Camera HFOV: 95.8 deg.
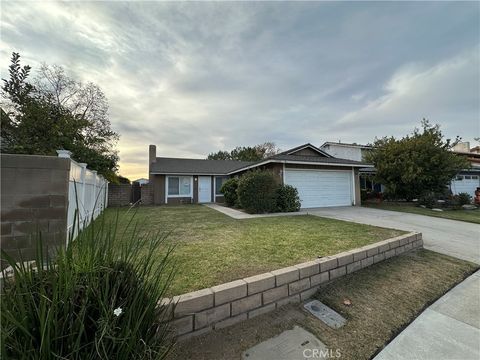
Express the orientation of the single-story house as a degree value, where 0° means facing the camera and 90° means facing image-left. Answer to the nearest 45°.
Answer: approximately 0°

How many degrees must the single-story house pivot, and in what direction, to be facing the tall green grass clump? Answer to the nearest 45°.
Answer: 0° — it already faces it

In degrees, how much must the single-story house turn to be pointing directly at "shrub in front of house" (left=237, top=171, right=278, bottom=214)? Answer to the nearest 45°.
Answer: approximately 45° to its right

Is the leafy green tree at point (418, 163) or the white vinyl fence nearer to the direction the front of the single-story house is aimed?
the white vinyl fence

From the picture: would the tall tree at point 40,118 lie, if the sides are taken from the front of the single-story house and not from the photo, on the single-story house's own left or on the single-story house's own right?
on the single-story house's own right

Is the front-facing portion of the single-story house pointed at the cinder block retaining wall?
yes

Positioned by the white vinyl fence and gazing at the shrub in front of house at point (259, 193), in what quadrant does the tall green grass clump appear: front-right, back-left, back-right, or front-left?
back-right

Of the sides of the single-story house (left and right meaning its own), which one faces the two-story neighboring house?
left

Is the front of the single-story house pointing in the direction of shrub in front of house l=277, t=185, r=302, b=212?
yes

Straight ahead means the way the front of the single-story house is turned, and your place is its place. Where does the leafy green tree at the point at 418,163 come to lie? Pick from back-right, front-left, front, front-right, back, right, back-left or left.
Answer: left

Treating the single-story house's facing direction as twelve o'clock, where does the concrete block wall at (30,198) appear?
The concrete block wall is roughly at 1 o'clock from the single-story house.

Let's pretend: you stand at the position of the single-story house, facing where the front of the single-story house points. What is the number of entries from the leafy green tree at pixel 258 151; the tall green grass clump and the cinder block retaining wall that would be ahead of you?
2

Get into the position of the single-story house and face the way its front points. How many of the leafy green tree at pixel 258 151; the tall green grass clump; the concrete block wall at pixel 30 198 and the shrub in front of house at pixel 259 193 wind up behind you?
1

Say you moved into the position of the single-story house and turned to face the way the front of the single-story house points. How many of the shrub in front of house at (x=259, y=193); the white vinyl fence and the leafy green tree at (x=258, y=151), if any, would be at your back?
1
